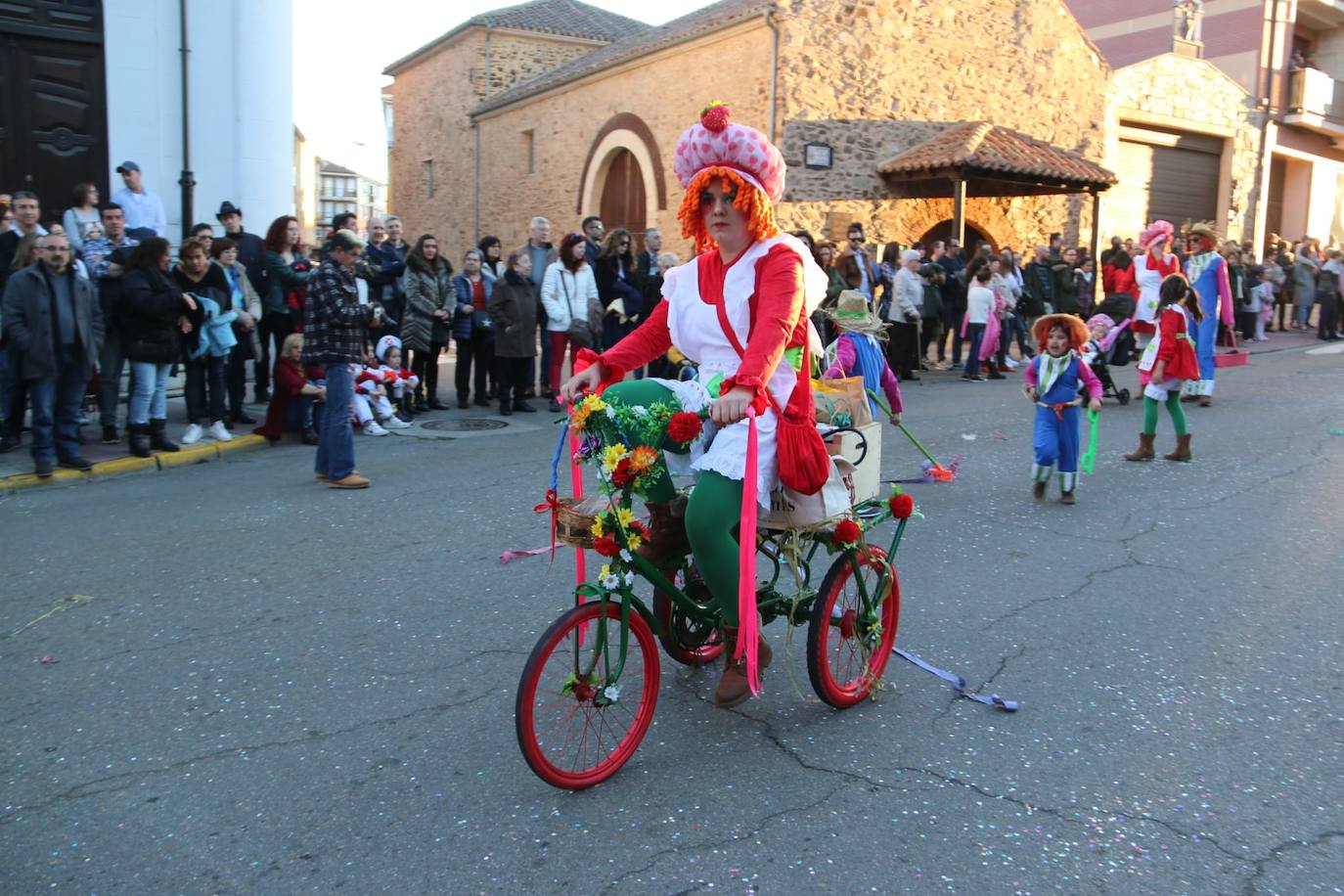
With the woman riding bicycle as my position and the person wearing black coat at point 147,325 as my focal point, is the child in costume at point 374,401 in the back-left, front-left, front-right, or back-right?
front-right

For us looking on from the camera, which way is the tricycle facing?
facing the viewer and to the left of the viewer

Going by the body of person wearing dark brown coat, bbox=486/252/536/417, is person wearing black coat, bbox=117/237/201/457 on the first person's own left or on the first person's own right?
on the first person's own right

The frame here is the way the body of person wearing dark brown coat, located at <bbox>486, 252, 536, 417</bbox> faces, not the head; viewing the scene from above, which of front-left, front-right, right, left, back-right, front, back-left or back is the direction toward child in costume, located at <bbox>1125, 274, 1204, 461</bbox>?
front

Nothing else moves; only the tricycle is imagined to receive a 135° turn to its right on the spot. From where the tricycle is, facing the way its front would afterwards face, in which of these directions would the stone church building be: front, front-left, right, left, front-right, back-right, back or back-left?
front

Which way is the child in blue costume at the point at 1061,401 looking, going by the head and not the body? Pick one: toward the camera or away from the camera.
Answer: toward the camera

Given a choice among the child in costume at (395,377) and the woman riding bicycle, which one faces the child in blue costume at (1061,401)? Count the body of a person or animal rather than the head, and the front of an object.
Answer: the child in costume

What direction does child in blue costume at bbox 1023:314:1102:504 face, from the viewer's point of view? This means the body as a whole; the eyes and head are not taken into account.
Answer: toward the camera

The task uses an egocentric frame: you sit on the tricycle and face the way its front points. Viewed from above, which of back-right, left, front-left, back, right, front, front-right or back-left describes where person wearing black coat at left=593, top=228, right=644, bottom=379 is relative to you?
back-right

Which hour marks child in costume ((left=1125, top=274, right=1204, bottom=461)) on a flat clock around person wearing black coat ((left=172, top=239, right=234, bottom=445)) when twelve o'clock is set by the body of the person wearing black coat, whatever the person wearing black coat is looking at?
The child in costume is roughly at 10 o'clock from the person wearing black coat.

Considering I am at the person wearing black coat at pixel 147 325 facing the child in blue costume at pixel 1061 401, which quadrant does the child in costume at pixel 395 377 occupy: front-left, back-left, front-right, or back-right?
front-left

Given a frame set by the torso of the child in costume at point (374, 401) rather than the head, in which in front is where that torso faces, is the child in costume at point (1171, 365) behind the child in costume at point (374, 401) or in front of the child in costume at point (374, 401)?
in front

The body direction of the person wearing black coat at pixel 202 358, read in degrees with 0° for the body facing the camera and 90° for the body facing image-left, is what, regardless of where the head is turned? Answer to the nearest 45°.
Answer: approximately 0°

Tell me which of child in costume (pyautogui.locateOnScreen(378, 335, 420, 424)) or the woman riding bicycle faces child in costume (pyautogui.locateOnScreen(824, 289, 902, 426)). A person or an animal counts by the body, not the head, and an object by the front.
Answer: child in costume (pyautogui.locateOnScreen(378, 335, 420, 424))

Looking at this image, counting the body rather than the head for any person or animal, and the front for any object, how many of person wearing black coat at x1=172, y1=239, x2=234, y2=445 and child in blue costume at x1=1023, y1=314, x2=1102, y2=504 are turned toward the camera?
2
